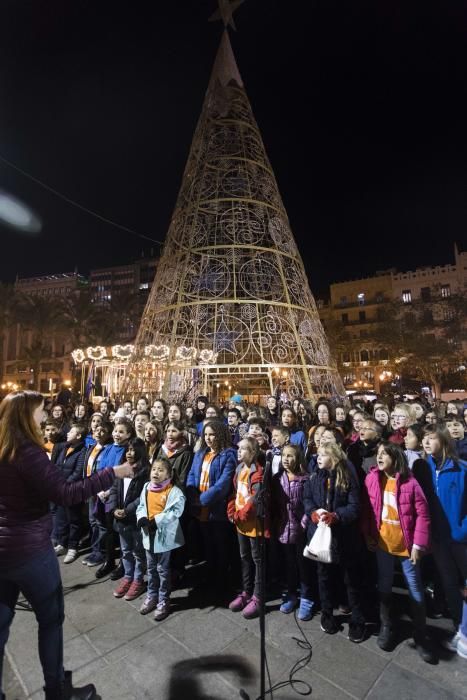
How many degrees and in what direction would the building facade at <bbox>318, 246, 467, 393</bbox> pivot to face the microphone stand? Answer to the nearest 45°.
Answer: approximately 45° to its left

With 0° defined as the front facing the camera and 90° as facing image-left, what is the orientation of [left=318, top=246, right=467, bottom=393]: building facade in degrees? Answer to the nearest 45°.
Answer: approximately 45°

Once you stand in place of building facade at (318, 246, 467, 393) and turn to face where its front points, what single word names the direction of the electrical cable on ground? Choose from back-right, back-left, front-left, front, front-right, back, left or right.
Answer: front-left
